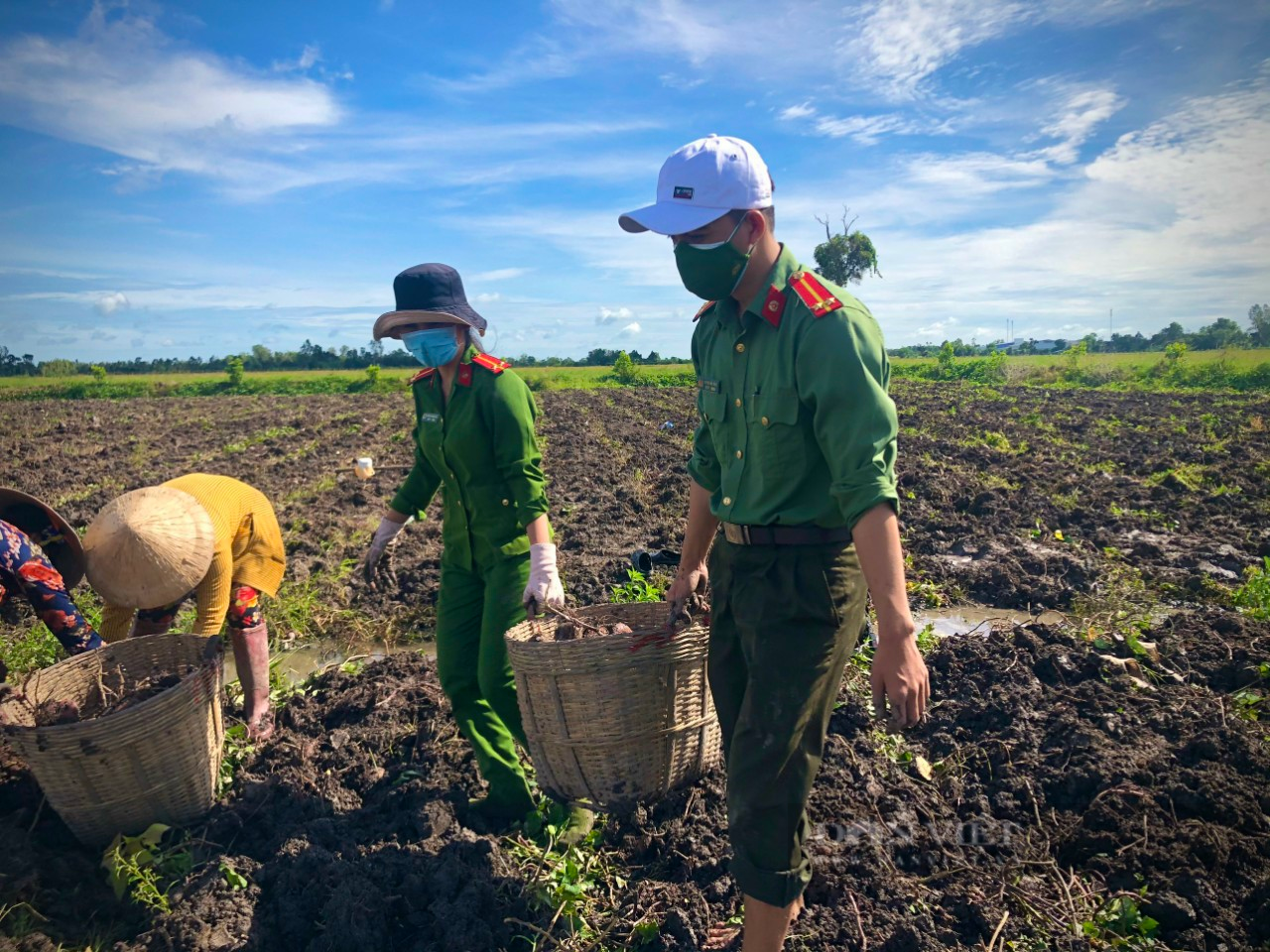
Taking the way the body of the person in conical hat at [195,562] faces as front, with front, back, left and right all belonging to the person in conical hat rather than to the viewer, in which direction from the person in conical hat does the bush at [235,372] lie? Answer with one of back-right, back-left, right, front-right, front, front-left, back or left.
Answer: back-right

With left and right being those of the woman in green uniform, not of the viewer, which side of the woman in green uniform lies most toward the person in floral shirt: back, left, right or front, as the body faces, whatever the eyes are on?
right

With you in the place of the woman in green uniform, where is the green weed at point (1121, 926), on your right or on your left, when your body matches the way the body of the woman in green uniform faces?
on your left

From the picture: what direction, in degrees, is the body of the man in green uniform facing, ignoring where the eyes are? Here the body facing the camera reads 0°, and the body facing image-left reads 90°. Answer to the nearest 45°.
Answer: approximately 45°

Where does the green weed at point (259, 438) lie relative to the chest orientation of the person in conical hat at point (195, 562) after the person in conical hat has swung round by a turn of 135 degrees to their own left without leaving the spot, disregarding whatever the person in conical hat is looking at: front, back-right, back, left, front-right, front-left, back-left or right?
left

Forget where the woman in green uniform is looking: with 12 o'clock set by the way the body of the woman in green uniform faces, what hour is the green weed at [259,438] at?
The green weed is roughly at 4 o'clock from the woman in green uniform.

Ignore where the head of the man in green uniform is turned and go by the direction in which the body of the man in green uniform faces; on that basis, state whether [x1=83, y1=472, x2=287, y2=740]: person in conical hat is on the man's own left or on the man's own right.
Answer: on the man's own right

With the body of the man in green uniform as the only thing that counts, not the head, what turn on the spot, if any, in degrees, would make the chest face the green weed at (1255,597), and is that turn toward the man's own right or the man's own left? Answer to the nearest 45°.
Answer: approximately 180°

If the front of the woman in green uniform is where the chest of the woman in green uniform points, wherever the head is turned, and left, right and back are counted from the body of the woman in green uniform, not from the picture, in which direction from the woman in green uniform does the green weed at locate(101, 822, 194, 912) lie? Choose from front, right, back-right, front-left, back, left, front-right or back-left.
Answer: front-right

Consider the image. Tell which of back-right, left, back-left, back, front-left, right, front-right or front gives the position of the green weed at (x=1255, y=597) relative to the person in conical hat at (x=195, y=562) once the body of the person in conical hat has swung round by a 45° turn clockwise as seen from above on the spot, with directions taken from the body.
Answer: back
